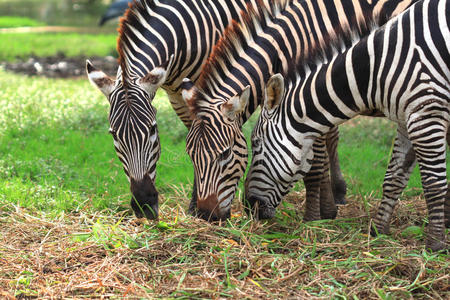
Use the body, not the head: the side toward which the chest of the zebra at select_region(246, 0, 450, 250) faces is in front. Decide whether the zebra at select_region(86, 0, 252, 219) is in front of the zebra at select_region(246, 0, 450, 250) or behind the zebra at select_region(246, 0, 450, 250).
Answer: in front

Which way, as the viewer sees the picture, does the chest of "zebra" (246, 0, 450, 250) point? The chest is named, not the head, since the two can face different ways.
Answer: to the viewer's left

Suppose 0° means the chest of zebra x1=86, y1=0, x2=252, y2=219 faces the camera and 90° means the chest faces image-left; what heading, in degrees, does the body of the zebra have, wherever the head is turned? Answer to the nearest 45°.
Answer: approximately 45°

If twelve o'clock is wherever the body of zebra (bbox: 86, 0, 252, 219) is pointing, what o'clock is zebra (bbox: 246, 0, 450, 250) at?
zebra (bbox: 246, 0, 450, 250) is roughly at 8 o'clock from zebra (bbox: 86, 0, 252, 219).

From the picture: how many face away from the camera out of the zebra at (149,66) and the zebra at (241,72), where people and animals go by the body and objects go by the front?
0

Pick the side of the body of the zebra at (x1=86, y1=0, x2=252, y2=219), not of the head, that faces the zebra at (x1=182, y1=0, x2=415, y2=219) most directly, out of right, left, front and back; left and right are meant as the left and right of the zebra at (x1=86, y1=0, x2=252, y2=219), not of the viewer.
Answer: left

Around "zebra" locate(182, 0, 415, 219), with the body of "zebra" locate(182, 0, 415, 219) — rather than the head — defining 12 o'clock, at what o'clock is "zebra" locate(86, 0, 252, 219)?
"zebra" locate(86, 0, 252, 219) is roughly at 2 o'clock from "zebra" locate(182, 0, 415, 219).
